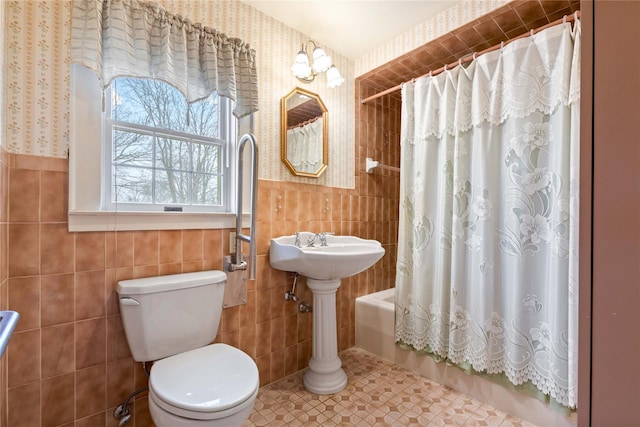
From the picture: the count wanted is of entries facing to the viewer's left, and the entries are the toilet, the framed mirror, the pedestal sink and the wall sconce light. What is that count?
0

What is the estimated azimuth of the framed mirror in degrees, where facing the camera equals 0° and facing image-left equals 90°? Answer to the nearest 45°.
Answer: approximately 315°

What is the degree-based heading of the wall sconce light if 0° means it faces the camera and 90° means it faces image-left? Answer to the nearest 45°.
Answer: approximately 315°

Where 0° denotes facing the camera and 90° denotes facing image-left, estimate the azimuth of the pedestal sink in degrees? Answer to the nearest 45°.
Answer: approximately 315°

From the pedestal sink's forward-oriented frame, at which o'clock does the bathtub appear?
The bathtub is roughly at 10 o'clock from the pedestal sink.

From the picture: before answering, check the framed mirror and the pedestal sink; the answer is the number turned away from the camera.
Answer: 0

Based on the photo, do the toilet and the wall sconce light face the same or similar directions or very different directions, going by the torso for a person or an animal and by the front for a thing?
same or similar directions

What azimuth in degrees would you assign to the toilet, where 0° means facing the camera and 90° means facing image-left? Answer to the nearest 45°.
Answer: approximately 315°

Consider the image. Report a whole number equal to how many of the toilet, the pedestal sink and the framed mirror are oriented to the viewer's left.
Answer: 0

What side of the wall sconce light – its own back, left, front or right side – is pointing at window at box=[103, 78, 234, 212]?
right
